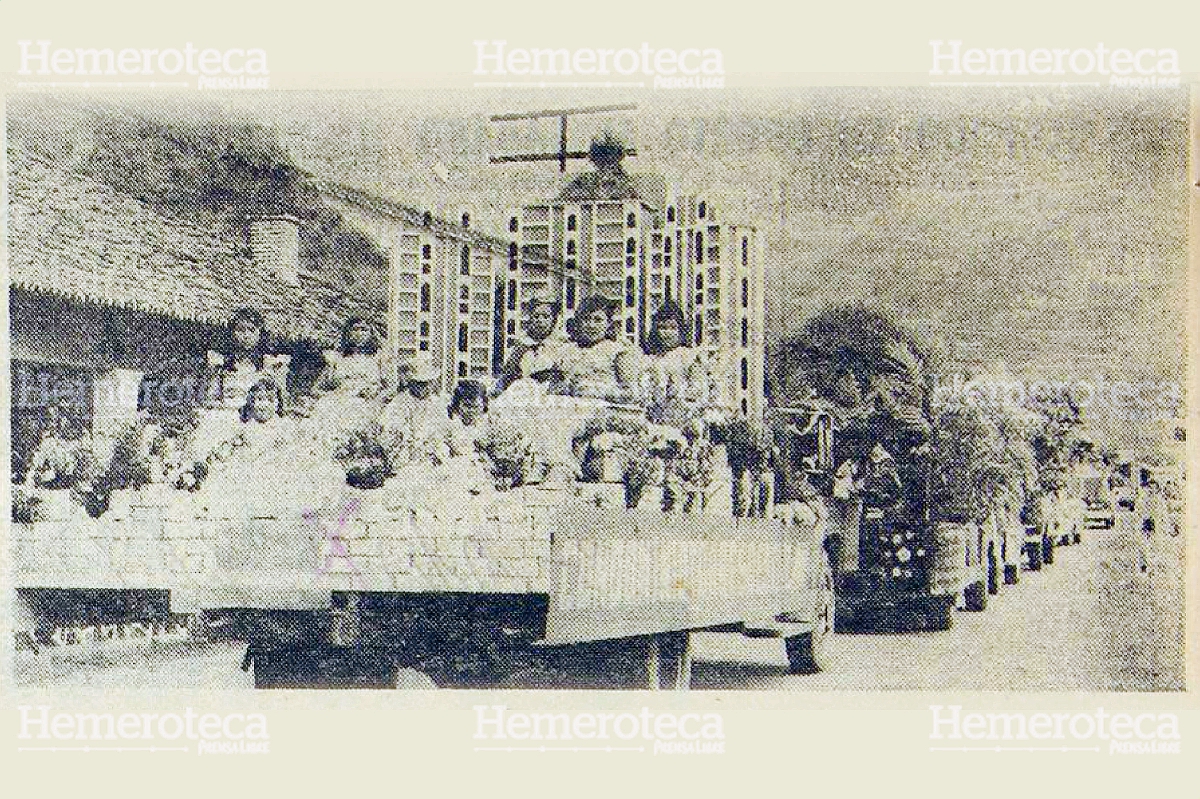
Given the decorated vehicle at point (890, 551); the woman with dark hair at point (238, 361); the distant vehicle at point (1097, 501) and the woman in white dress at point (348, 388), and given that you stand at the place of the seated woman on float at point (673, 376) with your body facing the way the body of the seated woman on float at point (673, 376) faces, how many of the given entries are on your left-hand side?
2

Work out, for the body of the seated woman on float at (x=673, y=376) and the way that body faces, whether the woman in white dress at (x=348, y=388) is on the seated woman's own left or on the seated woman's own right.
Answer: on the seated woman's own right

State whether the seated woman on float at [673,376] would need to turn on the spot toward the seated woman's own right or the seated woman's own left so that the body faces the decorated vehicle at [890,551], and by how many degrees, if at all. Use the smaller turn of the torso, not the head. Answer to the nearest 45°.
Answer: approximately 90° to the seated woman's own left

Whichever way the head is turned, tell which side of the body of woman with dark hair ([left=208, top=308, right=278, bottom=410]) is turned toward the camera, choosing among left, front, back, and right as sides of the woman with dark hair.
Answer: front

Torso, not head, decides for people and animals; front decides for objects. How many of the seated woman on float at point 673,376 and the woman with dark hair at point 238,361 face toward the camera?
2

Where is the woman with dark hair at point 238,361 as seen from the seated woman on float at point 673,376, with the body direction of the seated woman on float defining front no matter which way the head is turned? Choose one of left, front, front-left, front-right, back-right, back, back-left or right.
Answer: right

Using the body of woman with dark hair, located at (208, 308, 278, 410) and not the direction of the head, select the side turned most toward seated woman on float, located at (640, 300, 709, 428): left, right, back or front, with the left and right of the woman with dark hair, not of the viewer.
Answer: left

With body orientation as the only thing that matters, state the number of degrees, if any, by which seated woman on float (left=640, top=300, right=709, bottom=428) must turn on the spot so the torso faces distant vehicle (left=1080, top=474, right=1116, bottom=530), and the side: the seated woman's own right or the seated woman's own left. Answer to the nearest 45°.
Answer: approximately 90° to the seated woman's own left
